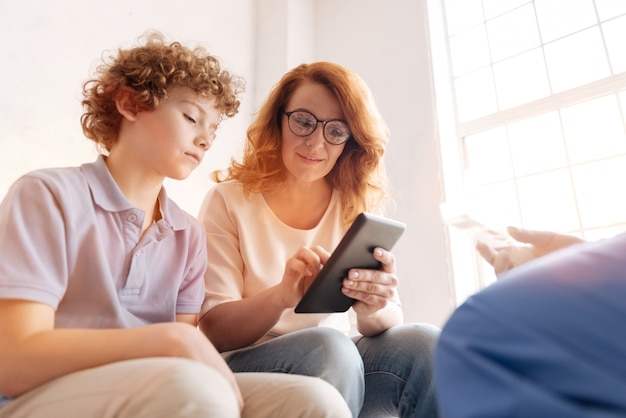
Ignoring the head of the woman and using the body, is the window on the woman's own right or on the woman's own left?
on the woman's own left

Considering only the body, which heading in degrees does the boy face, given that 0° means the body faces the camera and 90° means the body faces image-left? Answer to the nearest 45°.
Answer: approximately 315°

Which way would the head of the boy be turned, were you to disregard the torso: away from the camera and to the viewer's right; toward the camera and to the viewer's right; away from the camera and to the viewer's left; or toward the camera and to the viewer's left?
toward the camera and to the viewer's right

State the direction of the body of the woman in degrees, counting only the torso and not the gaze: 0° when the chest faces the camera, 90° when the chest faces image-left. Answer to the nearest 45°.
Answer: approximately 315°
